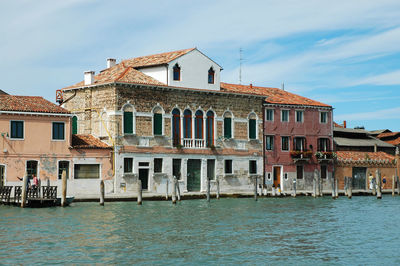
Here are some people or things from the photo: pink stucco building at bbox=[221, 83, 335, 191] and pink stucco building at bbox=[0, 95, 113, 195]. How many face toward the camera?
2

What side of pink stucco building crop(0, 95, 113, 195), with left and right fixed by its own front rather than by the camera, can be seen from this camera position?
front

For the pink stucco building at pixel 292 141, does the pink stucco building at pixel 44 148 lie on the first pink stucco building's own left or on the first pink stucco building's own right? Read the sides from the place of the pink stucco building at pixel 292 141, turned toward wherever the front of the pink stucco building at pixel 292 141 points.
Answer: on the first pink stucco building's own right

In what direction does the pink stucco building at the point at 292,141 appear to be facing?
toward the camera

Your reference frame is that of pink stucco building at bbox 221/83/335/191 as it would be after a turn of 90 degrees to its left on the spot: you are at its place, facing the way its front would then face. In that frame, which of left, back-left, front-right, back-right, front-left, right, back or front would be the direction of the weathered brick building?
back-right
